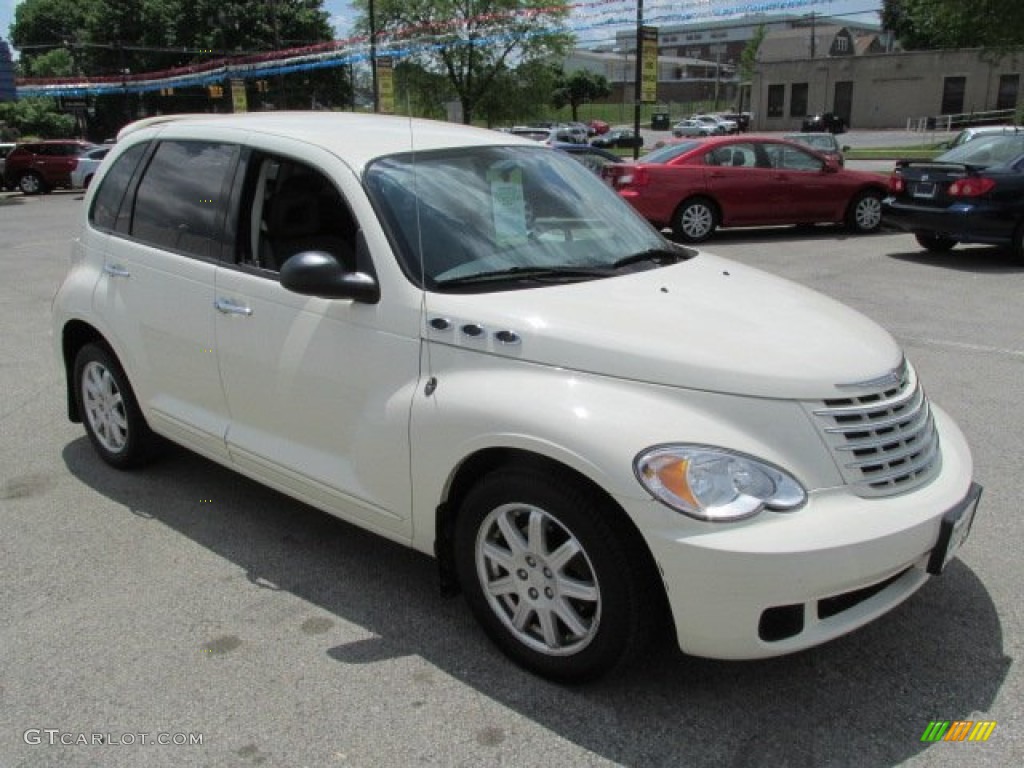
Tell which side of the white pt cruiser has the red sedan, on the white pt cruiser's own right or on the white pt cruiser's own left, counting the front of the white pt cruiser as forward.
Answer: on the white pt cruiser's own left

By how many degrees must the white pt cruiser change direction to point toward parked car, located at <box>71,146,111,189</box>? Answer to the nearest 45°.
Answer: approximately 180°

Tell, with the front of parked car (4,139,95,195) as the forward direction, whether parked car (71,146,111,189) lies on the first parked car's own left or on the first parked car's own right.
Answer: on the first parked car's own right

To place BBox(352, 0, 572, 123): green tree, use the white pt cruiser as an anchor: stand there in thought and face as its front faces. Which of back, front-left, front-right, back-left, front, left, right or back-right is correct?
back-left

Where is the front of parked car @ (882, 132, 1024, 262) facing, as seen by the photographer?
facing away from the viewer and to the right of the viewer

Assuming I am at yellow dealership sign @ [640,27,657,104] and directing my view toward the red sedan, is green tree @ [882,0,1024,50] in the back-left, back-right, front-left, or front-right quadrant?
back-left
